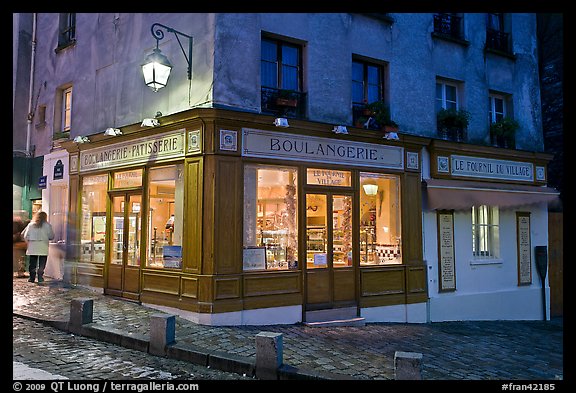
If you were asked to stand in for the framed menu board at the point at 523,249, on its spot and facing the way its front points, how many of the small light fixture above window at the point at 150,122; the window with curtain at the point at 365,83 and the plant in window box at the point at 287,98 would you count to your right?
3

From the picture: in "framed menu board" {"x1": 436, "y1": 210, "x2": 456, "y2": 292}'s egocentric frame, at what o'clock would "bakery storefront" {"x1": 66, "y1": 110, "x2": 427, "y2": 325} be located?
The bakery storefront is roughly at 3 o'clock from the framed menu board.

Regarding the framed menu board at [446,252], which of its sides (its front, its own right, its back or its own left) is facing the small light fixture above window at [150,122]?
right

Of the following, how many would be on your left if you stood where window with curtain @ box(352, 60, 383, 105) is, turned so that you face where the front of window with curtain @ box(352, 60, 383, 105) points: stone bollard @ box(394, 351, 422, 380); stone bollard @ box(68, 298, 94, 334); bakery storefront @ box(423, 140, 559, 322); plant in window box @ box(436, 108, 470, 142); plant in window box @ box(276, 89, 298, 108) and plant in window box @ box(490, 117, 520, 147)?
3

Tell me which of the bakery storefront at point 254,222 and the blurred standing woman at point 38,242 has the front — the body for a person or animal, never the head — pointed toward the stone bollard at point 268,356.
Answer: the bakery storefront

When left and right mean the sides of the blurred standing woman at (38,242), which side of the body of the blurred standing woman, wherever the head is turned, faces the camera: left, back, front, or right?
back

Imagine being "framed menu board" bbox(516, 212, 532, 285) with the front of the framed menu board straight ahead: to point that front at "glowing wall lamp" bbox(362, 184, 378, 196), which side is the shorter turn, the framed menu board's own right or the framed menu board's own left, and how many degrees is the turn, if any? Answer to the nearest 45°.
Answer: approximately 90° to the framed menu board's own right

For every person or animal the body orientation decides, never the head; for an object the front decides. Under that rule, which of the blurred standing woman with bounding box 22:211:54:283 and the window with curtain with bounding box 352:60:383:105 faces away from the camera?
the blurred standing woman

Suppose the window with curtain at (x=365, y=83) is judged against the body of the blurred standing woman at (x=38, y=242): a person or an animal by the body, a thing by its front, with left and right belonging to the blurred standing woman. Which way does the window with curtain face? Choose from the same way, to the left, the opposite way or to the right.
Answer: the opposite way
